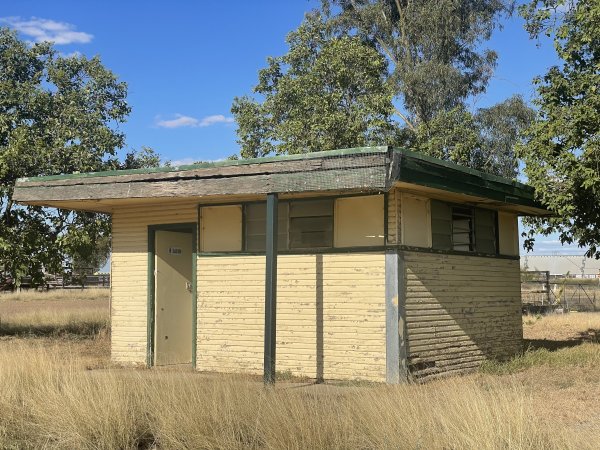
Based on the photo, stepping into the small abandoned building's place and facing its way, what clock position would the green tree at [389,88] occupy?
The green tree is roughly at 5 o'clock from the small abandoned building.

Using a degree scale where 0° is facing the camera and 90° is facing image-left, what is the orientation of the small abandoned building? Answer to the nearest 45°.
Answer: approximately 45°

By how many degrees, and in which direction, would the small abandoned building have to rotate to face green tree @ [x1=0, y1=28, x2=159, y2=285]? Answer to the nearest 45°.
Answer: approximately 90° to its right

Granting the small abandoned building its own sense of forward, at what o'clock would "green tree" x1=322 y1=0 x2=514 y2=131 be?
The green tree is roughly at 5 o'clock from the small abandoned building.

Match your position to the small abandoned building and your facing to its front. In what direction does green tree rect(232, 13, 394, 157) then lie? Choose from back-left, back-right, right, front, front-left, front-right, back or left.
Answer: back-right

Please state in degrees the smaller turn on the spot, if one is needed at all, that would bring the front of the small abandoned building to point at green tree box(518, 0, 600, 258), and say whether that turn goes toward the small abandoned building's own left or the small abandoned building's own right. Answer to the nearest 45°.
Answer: approximately 135° to the small abandoned building's own left
